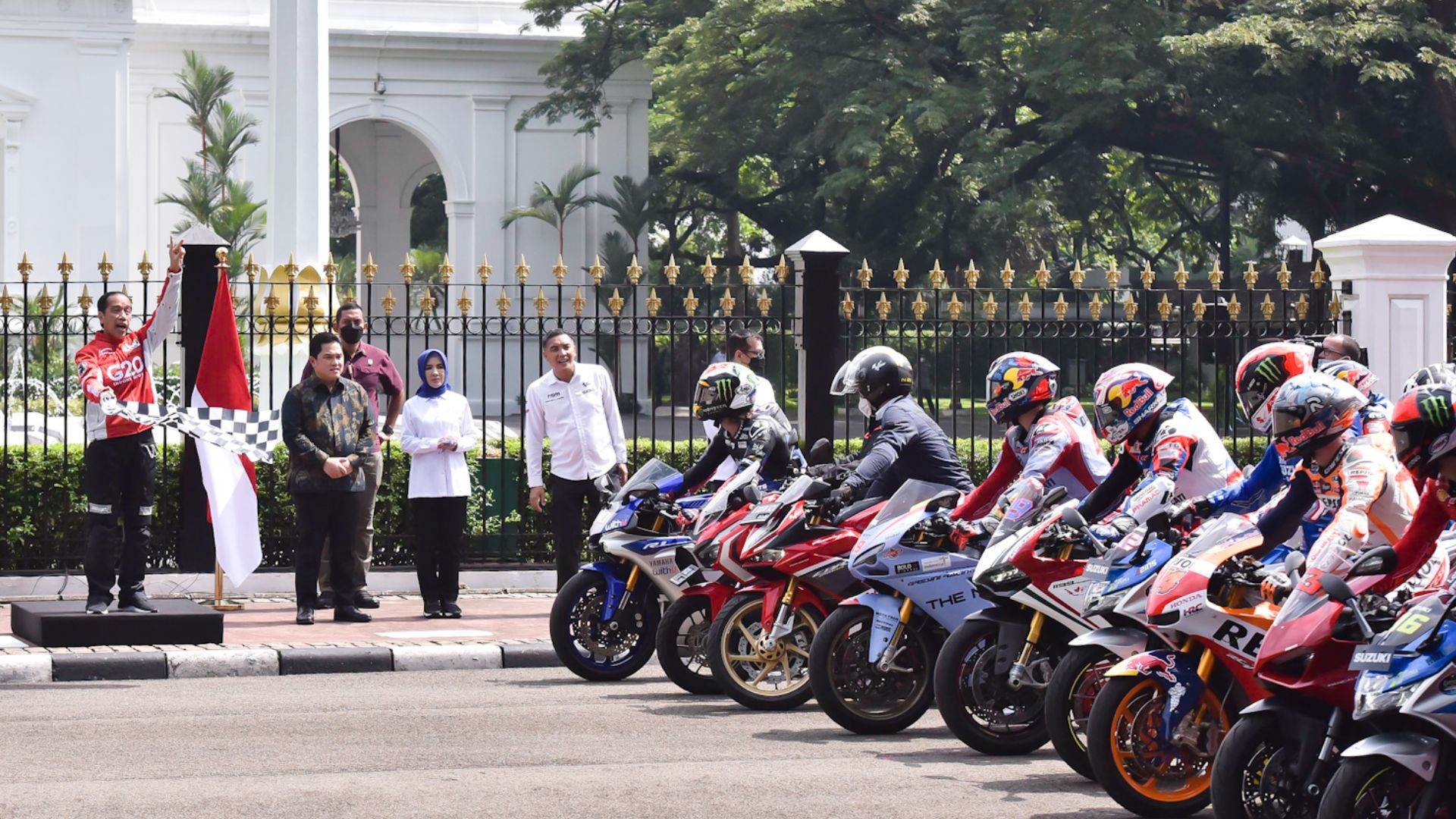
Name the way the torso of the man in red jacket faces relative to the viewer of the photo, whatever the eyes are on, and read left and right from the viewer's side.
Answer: facing the viewer and to the right of the viewer

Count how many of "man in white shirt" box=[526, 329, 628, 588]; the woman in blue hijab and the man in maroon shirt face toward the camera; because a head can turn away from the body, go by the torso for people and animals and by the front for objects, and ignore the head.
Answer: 3

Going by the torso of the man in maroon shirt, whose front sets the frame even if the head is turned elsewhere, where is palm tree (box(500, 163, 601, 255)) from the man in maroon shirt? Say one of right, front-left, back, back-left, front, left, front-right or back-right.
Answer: back

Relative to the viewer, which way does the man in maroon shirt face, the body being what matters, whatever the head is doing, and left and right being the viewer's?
facing the viewer

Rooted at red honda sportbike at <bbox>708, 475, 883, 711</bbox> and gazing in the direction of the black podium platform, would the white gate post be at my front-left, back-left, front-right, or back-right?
back-right

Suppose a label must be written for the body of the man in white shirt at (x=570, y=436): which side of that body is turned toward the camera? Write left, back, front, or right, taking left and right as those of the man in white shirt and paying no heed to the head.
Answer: front

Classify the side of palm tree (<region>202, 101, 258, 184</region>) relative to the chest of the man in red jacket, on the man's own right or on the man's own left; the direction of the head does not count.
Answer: on the man's own left

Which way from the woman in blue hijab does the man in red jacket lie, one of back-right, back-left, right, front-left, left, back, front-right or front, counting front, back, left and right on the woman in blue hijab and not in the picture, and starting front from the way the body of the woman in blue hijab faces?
front-right

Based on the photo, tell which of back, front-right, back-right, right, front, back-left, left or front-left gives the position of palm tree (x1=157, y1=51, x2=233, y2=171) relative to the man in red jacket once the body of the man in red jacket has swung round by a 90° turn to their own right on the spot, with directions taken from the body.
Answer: back-right

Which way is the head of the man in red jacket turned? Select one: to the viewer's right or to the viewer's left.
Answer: to the viewer's right

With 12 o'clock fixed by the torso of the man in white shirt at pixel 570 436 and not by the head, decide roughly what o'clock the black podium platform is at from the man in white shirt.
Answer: The black podium platform is roughly at 2 o'clock from the man in white shirt.
